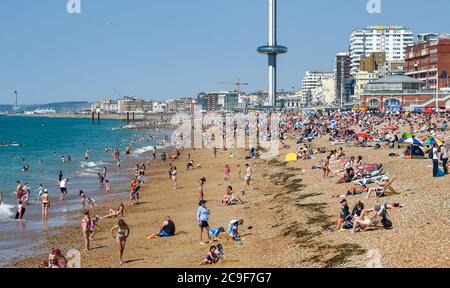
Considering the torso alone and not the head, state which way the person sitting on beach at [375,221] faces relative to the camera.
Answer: to the viewer's left

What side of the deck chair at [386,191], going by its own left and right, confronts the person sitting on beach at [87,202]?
front

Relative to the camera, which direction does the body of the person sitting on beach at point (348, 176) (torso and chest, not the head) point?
to the viewer's left

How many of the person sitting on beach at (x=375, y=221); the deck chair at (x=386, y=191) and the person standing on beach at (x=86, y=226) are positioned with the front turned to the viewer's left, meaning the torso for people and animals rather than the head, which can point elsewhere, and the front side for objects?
2

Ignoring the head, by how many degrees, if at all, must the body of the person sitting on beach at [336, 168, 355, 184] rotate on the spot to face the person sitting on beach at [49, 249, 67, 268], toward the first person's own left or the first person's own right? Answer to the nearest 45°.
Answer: approximately 45° to the first person's own left

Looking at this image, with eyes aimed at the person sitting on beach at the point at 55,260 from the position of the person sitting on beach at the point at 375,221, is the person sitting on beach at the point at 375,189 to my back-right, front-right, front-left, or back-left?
back-right

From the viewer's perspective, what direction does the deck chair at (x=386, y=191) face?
to the viewer's left

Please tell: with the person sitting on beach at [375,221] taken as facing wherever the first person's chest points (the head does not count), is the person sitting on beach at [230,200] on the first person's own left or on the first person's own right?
on the first person's own right

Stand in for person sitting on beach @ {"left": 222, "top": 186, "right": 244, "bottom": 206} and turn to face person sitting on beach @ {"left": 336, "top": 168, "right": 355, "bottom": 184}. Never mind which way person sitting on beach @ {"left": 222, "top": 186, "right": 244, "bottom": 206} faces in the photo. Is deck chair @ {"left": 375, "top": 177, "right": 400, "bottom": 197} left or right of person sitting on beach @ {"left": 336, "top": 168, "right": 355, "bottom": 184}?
right
